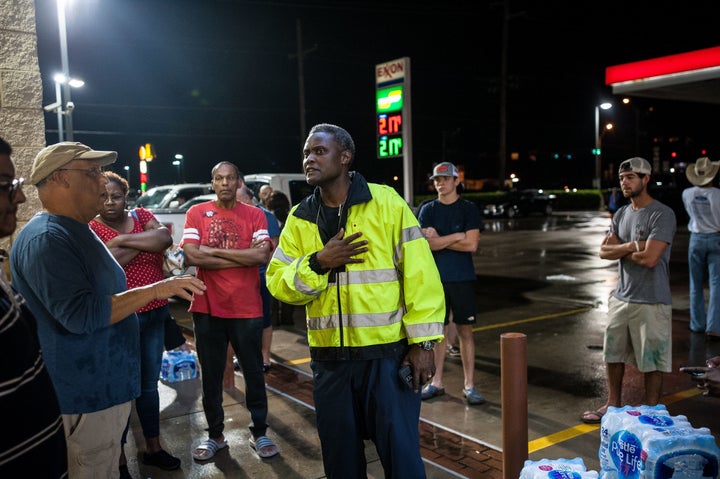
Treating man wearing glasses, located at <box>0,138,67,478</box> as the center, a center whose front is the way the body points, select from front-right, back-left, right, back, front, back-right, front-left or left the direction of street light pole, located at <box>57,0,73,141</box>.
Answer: left

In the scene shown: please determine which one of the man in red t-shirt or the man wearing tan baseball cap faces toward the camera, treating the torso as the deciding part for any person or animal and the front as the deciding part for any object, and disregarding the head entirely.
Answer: the man in red t-shirt

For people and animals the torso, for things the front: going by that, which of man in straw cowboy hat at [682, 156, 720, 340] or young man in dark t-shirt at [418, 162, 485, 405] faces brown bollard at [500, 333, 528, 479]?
the young man in dark t-shirt

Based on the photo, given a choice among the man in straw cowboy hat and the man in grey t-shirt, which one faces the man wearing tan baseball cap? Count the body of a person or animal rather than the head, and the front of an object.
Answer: the man in grey t-shirt

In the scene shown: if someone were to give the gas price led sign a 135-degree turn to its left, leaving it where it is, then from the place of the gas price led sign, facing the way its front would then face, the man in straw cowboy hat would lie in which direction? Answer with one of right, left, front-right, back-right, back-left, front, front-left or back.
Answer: front-right

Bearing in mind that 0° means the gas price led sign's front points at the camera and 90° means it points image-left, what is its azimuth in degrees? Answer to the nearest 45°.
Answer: approximately 45°

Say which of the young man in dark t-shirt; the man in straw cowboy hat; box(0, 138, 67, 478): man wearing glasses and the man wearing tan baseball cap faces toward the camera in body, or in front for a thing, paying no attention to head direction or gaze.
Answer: the young man in dark t-shirt

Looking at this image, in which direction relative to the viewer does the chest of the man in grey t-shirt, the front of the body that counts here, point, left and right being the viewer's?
facing the viewer and to the left of the viewer

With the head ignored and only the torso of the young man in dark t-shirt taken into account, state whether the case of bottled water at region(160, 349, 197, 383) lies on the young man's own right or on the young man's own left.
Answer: on the young man's own right

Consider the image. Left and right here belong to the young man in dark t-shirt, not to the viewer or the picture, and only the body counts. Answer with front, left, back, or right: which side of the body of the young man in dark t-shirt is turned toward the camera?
front

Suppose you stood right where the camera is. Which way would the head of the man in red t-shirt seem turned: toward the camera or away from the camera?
toward the camera

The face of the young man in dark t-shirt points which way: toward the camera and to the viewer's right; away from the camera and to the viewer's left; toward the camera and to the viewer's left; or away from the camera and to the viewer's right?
toward the camera and to the viewer's left

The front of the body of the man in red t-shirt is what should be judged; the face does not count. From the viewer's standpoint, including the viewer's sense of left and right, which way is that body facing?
facing the viewer

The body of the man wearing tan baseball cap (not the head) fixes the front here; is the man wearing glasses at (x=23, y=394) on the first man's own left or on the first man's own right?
on the first man's own right

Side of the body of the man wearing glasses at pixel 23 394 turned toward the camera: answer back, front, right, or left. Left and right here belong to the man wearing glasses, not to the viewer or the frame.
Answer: right

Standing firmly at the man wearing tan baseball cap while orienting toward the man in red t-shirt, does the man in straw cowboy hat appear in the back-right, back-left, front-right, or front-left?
front-right
